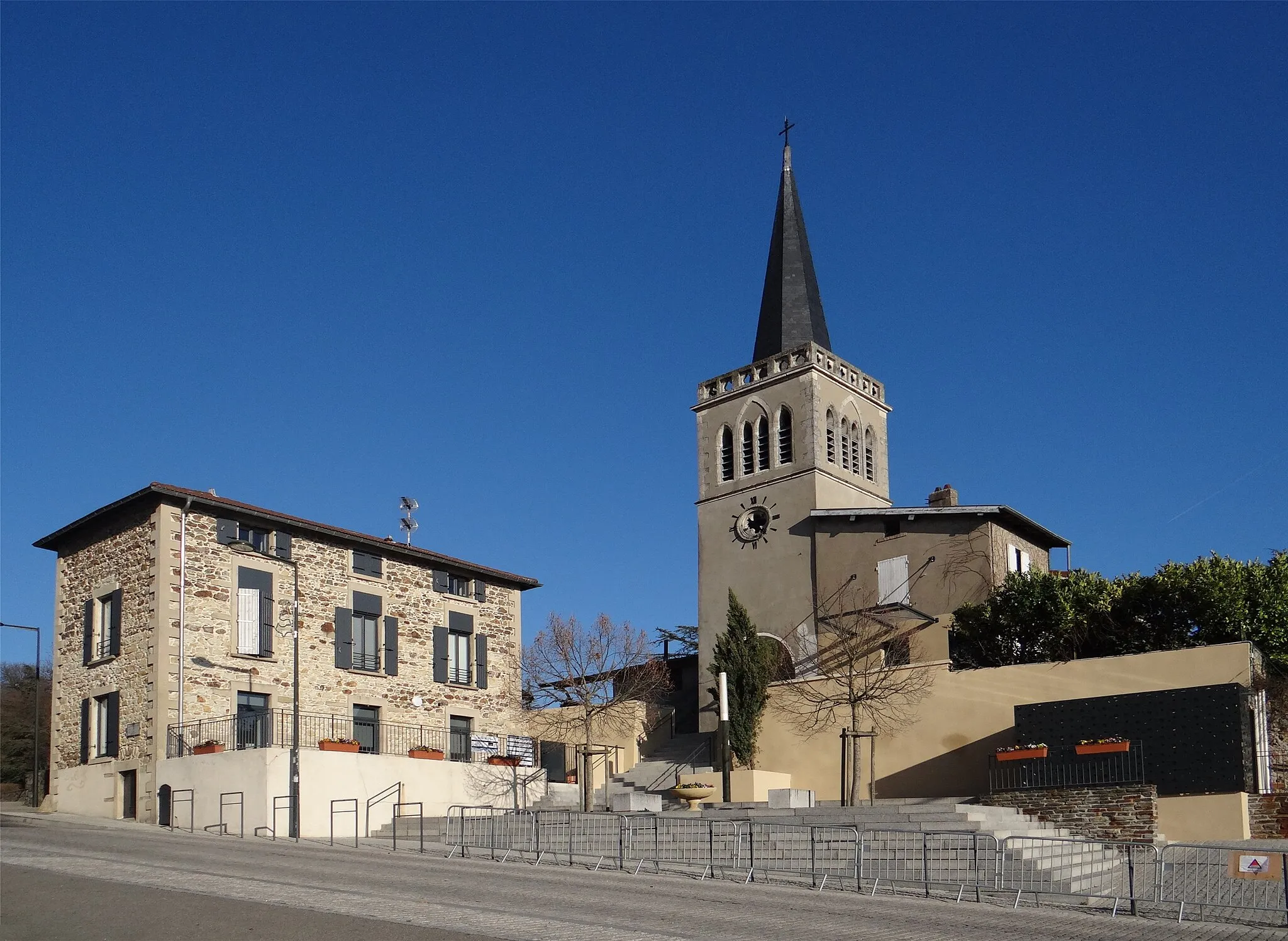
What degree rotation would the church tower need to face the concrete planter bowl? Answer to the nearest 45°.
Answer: approximately 45° to its left

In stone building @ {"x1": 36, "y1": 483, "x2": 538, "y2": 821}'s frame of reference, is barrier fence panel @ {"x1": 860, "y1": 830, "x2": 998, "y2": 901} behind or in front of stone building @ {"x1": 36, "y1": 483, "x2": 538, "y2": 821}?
in front

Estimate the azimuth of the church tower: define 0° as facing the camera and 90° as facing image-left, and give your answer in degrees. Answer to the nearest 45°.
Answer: approximately 45°

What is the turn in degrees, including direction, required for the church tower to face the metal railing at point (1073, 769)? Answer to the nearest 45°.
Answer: approximately 45° to its left

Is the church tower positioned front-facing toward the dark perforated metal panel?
no

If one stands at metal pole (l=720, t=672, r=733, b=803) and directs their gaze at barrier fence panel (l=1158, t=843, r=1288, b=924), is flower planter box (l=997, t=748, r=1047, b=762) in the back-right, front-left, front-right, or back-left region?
front-left

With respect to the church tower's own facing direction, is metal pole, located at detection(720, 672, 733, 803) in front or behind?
in front

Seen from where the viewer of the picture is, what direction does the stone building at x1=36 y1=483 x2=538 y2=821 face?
facing the viewer and to the right of the viewer

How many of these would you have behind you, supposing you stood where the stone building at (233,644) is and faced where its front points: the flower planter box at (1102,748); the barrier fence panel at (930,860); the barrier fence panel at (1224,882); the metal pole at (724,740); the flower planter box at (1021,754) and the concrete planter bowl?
0

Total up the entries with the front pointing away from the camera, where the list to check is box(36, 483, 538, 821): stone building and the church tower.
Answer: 0
